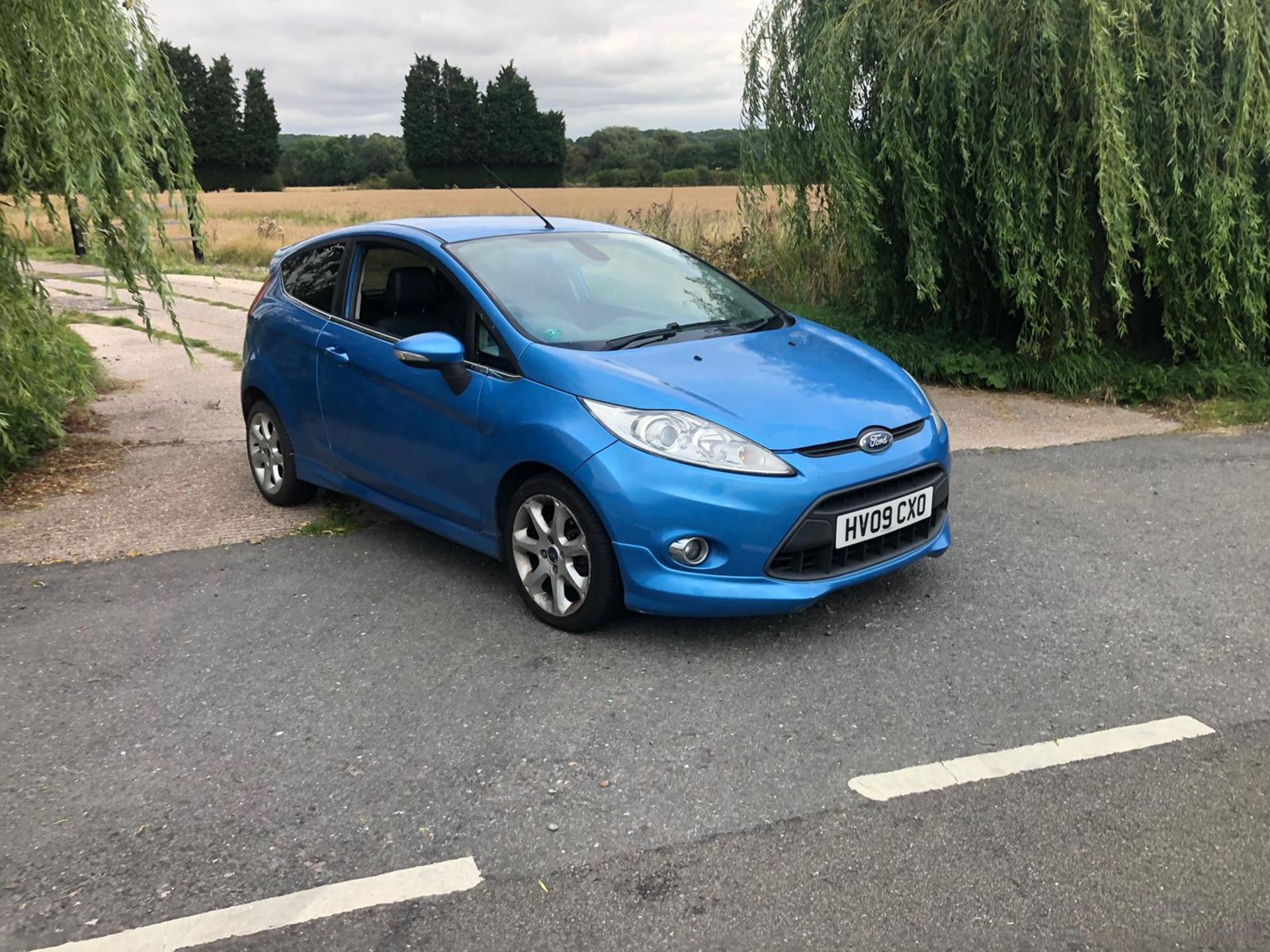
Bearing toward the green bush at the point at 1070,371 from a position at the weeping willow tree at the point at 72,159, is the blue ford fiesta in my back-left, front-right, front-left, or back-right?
front-right

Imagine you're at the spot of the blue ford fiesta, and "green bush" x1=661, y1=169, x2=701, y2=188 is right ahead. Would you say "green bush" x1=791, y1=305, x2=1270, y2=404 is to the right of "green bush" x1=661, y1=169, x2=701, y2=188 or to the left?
right

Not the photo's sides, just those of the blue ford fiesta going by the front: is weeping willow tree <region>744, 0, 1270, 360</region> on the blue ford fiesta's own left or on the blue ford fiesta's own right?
on the blue ford fiesta's own left

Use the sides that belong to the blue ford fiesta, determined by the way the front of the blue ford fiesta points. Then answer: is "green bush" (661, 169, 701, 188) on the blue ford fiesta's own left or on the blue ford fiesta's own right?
on the blue ford fiesta's own left

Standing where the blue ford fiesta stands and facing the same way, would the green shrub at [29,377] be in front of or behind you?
behind

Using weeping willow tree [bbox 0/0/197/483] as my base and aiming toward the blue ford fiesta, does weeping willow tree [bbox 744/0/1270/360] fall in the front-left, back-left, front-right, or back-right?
front-left

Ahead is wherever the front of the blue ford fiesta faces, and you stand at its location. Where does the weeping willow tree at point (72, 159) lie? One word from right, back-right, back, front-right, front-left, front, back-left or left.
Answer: back

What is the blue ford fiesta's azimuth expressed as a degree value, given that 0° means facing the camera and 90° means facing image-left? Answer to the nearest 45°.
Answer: approximately 315°

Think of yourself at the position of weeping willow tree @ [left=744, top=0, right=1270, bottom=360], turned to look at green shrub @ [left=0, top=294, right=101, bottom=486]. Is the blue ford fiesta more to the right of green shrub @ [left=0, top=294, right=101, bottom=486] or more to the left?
left

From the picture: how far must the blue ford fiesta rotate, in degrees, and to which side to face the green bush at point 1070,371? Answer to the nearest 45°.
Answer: approximately 90° to its left
